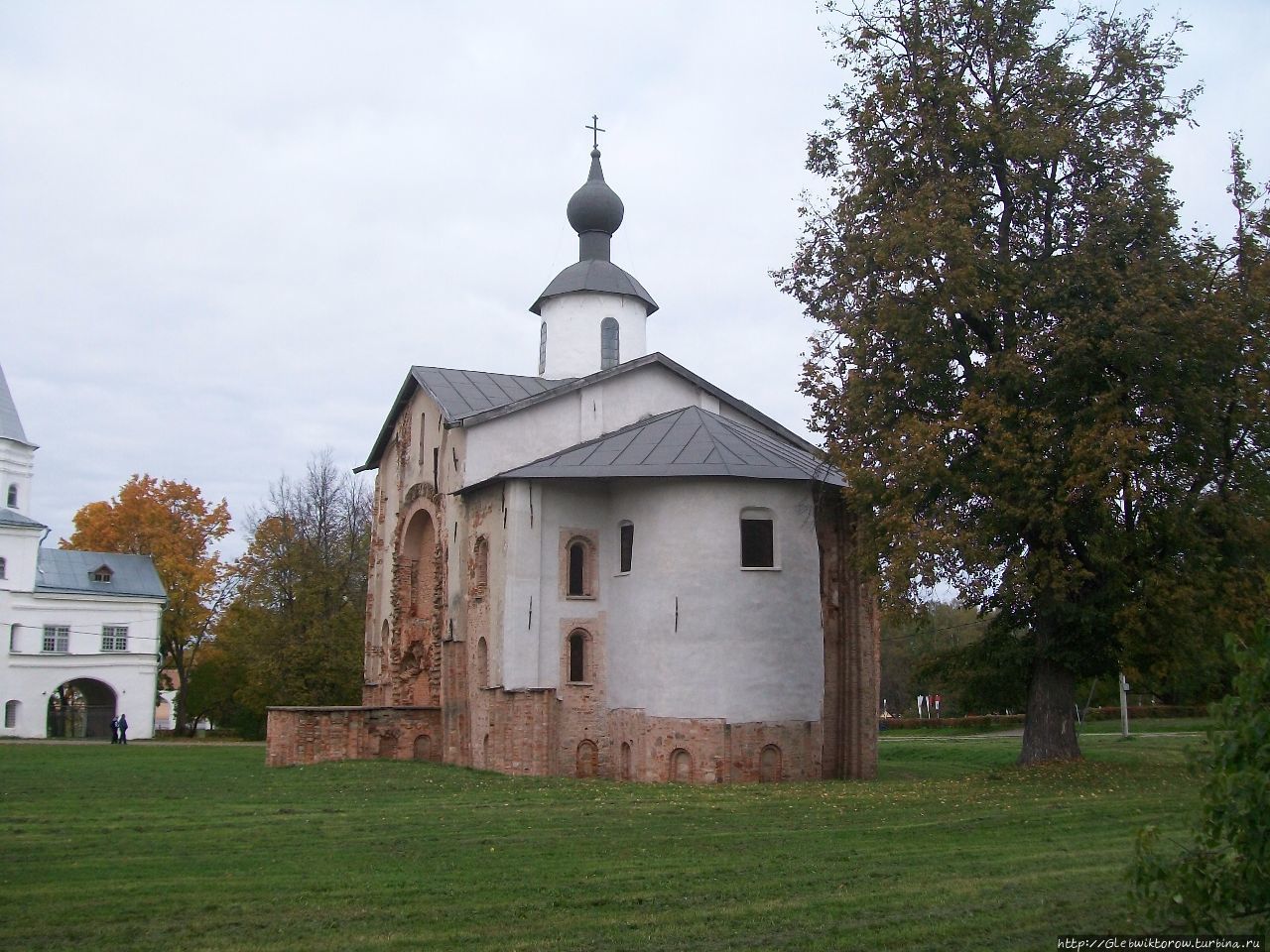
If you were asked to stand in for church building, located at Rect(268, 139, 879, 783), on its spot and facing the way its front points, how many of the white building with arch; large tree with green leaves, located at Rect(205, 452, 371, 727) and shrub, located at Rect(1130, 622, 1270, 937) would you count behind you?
1

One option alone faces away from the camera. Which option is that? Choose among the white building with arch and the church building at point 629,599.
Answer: the church building

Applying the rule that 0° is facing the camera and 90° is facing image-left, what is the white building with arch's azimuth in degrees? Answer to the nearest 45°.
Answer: approximately 0°

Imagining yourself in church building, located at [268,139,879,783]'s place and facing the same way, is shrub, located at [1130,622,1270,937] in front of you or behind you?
behind

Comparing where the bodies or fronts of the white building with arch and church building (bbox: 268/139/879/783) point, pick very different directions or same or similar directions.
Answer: very different directions

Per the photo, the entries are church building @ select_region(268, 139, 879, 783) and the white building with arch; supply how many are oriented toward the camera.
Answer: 1

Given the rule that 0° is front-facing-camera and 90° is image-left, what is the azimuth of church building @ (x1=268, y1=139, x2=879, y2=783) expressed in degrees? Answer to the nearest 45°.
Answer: approximately 180°

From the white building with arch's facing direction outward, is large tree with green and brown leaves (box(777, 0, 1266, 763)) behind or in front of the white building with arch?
in front

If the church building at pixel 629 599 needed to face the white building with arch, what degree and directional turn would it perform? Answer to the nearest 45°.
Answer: approximately 45° to its left

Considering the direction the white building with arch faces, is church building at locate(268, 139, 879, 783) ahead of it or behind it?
ahead
